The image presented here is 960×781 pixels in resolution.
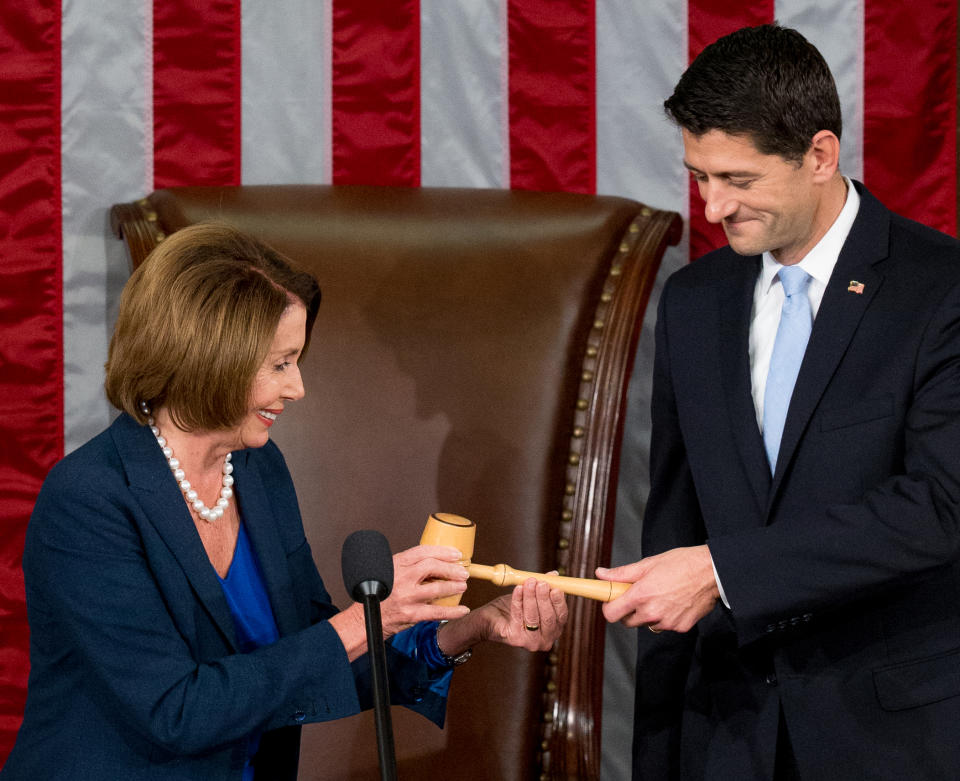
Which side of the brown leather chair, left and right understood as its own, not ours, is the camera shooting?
front

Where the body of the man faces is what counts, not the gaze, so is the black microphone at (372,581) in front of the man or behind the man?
in front

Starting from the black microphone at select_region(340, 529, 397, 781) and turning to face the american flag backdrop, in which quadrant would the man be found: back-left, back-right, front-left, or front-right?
front-right

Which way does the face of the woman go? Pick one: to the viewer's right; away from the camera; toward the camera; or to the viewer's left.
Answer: to the viewer's right

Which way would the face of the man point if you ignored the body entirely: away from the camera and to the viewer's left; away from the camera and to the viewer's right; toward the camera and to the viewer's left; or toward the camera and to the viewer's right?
toward the camera and to the viewer's left

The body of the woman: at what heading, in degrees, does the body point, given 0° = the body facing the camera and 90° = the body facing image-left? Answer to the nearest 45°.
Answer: approximately 315°

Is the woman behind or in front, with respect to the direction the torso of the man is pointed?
in front

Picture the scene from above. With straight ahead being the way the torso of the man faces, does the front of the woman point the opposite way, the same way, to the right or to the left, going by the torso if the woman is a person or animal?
to the left

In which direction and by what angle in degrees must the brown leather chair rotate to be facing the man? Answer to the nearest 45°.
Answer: approximately 45° to its left

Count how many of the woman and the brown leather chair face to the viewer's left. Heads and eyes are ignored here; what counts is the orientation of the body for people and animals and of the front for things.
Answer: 0

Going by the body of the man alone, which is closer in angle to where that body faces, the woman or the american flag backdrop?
the woman

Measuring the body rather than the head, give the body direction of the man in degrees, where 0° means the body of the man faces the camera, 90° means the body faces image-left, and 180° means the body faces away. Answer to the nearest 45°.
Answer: approximately 45°

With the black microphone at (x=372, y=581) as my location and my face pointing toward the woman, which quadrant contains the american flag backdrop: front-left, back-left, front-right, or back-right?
front-right

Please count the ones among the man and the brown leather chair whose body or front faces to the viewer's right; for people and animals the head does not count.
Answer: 0

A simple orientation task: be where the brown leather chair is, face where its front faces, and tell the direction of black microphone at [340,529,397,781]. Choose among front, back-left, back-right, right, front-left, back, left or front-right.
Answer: front
